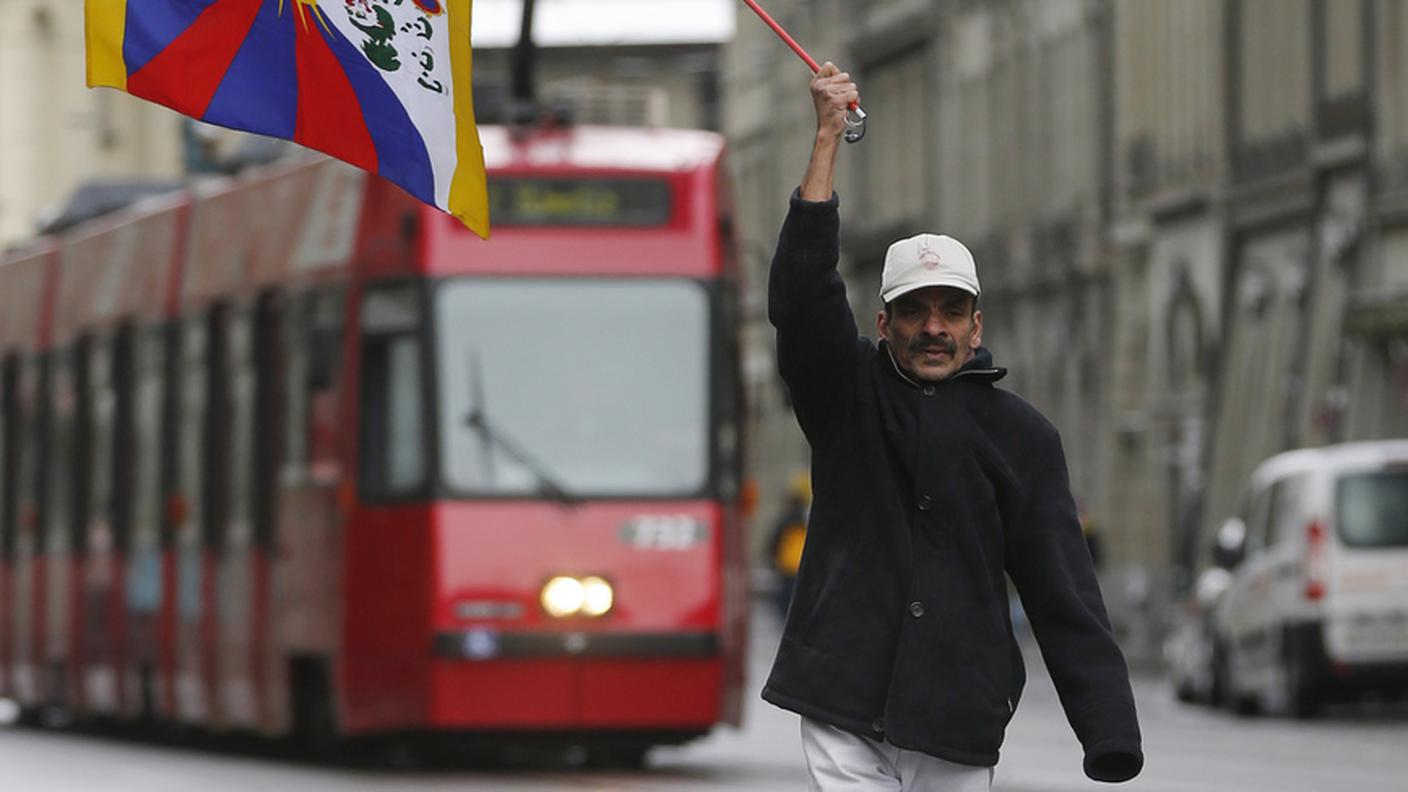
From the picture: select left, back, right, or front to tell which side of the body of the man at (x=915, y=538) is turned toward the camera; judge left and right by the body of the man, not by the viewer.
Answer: front

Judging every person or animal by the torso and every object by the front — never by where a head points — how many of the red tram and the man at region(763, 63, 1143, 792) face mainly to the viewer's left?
0

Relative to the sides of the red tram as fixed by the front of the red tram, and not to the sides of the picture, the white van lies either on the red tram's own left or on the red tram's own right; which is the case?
on the red tram's own left

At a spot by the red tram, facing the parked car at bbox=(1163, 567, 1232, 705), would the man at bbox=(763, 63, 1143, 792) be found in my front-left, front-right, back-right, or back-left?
back-right

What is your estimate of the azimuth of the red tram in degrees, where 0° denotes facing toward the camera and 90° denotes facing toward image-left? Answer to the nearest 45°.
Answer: approximately 315°

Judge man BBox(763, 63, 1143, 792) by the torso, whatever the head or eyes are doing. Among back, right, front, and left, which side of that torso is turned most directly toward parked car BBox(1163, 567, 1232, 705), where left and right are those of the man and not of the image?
back

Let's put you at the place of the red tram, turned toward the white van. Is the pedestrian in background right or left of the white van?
left

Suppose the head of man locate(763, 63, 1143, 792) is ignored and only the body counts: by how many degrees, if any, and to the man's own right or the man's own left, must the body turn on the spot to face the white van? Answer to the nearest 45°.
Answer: approximately 180°

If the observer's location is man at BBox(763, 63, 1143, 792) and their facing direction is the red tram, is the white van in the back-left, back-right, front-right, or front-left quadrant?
front-right

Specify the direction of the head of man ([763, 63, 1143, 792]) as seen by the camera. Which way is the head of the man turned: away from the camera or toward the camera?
toward the camera

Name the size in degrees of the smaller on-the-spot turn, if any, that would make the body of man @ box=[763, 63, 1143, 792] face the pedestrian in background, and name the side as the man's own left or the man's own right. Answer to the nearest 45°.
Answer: approximately 180°

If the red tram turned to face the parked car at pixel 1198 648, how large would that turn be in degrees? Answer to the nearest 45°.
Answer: approximately 90° to its left
